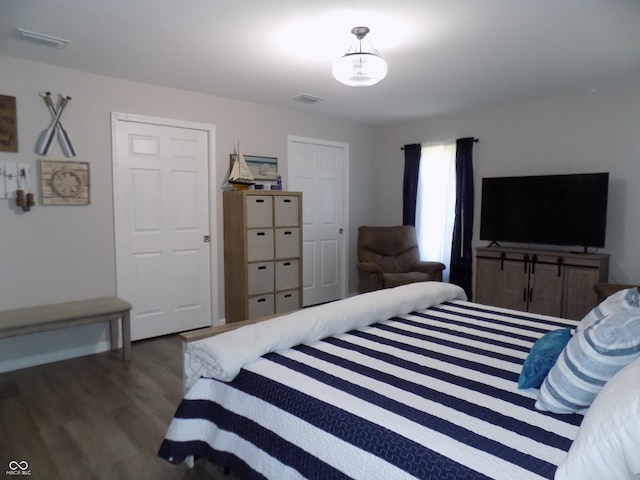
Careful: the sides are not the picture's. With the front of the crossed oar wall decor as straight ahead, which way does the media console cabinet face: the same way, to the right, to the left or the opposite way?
to the right

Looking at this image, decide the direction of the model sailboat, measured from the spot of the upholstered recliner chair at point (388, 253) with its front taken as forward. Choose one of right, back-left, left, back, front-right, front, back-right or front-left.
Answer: right

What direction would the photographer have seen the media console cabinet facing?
facing the viewer and to the left of the viewer

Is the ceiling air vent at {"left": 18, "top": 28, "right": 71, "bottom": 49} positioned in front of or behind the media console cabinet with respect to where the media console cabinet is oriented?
in front

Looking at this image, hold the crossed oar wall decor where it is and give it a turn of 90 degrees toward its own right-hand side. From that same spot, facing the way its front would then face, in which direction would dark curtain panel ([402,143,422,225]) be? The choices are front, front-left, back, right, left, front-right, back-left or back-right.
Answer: back

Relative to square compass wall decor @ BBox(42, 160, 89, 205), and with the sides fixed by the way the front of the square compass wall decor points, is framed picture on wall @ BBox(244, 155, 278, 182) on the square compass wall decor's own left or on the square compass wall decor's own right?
on the square compass wall decor's own left

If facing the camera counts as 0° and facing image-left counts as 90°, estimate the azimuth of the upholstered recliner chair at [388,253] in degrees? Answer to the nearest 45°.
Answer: approximately 315°

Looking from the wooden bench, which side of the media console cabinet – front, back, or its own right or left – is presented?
front

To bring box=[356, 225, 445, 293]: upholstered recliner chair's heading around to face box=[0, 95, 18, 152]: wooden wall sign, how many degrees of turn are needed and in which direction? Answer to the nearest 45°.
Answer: approximately 90° to its right
